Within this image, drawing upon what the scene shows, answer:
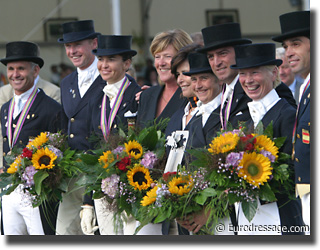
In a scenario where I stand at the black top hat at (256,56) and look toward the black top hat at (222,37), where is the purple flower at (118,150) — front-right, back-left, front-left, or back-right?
front-left

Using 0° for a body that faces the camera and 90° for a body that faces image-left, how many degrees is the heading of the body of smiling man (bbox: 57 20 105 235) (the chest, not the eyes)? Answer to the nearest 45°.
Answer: approximately 45°

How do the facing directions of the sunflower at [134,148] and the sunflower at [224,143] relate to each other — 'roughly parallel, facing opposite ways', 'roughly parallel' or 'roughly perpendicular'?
roughly parallel

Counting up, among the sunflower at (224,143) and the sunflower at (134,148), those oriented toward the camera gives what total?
2

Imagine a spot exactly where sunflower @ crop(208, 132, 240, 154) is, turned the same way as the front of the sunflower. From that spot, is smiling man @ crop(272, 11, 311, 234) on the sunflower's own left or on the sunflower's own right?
on the sunflower's own left

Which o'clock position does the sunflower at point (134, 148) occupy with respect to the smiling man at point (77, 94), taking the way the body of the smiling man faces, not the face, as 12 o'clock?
The sunflower is roughly at 10 o'clock from the smiling man.

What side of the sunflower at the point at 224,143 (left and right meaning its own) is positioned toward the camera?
front

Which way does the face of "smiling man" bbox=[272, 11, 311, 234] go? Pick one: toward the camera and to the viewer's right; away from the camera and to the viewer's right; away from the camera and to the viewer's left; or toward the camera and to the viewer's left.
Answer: toward the camera and to the viewer's left

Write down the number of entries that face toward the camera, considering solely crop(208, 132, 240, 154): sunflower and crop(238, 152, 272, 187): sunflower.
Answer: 2

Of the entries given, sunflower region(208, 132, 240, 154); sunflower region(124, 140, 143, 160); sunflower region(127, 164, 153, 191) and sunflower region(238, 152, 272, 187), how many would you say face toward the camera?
4

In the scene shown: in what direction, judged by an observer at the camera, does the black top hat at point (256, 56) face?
facing the viewer and to the left of the viewer

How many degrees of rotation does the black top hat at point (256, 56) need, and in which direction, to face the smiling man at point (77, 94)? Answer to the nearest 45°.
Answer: approximately 90° to its right

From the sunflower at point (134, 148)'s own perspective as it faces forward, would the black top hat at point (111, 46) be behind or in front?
behind
